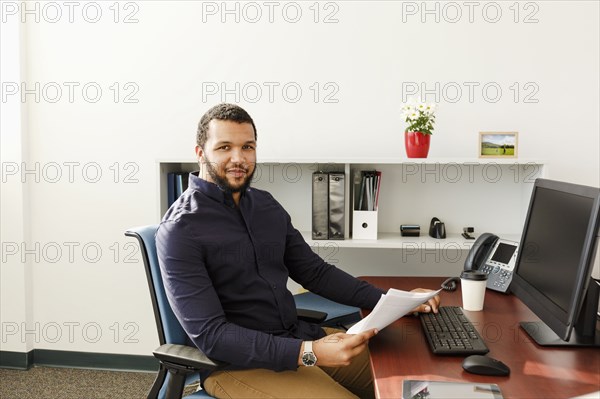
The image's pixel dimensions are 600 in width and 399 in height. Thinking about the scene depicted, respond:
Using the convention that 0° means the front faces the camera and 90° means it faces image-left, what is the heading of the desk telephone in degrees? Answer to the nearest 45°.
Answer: approximately 45°

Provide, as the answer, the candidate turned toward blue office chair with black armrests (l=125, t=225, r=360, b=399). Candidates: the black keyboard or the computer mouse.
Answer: the black keyboard

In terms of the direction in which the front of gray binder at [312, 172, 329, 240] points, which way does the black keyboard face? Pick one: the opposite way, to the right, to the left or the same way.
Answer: to the right

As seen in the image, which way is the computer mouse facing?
to the viewer's right

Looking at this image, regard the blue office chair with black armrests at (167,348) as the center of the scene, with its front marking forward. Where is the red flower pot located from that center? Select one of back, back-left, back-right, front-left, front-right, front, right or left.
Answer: left

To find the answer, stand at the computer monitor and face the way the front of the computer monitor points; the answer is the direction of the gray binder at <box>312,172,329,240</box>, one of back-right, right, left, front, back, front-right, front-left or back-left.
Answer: right

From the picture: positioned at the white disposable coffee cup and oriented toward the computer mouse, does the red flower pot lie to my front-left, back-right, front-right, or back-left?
back-right

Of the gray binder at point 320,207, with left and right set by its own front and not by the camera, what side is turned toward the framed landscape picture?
left
